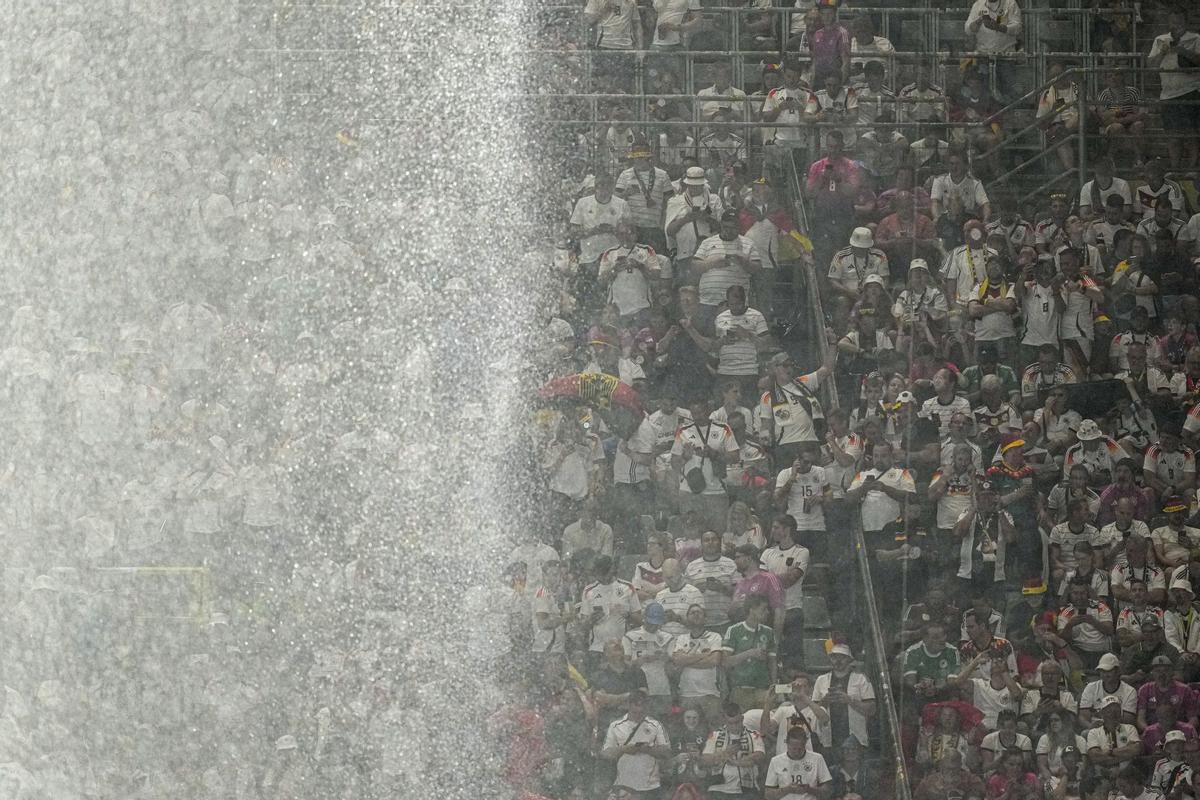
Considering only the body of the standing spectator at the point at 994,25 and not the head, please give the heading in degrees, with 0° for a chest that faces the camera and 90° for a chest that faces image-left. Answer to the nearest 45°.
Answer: approximately 0°

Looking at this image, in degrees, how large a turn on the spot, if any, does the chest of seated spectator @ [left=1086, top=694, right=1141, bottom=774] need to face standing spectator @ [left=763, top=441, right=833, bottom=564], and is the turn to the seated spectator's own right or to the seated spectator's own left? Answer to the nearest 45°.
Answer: approximately 90° to the seated spectator's own right

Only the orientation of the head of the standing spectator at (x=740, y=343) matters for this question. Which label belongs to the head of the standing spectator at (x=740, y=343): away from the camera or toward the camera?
toward the camera

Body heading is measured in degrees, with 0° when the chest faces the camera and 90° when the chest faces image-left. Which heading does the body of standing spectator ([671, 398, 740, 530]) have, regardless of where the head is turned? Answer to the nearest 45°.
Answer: approximately 0°

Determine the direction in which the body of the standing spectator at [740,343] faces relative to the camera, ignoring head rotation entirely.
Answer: toward the camera

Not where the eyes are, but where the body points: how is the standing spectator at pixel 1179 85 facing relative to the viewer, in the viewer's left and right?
facing the viewer

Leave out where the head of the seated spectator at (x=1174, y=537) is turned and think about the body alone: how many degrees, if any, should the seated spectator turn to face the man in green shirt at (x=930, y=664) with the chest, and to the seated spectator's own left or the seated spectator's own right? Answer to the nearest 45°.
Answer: approximately 45° to the seated spectator's own right

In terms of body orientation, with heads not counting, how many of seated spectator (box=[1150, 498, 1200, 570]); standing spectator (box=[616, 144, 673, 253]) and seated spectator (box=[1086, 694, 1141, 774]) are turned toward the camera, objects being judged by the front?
3

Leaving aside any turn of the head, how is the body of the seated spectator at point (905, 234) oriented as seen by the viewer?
toward the camera
